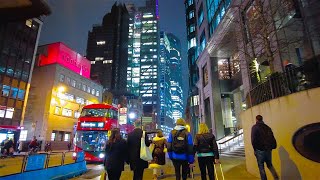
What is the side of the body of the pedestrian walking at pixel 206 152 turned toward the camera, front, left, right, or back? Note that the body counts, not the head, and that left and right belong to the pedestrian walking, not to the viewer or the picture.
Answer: back

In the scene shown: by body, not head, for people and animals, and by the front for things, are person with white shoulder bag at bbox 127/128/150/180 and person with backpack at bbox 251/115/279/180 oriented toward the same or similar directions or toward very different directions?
same or similar directions

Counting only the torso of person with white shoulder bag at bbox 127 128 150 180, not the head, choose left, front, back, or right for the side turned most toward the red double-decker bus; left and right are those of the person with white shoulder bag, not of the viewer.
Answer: front

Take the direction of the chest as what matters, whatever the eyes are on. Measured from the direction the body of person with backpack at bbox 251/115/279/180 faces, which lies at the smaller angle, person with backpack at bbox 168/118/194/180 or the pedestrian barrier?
the pedestrian barrier

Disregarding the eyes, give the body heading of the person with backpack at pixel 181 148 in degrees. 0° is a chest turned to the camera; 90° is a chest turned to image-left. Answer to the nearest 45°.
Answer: approximately 180°

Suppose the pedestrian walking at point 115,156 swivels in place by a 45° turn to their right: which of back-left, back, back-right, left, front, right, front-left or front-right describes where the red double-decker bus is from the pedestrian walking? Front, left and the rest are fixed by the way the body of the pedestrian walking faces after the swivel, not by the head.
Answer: front-left

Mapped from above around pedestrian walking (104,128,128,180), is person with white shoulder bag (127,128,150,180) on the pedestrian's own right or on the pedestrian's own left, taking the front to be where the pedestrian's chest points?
on the pedestrian's own right

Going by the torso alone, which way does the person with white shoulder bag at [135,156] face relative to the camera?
away from the camera

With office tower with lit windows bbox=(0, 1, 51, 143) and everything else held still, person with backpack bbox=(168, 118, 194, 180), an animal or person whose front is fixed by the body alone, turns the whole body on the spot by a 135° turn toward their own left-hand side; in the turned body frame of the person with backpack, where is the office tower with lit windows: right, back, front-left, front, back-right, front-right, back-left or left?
right

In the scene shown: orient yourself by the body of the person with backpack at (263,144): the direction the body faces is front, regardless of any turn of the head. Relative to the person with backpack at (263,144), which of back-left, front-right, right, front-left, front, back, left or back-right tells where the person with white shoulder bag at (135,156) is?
left

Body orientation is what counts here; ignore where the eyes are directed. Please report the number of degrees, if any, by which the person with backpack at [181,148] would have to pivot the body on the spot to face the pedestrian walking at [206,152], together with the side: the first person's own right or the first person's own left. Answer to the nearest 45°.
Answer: approximately 45° to the first person's own right

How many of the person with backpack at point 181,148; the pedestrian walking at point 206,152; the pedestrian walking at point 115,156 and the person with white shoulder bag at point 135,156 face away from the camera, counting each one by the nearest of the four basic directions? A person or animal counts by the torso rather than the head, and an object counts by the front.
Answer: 4

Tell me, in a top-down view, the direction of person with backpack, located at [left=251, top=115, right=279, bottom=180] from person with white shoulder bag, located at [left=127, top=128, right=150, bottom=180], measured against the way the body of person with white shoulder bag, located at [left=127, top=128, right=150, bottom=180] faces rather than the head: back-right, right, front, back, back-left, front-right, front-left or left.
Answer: right

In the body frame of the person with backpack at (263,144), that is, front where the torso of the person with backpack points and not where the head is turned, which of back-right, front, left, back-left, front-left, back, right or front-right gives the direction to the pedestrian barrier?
front-left

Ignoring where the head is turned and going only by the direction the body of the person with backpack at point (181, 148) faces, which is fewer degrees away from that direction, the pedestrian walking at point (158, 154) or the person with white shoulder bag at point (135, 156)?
the pedestrian walking

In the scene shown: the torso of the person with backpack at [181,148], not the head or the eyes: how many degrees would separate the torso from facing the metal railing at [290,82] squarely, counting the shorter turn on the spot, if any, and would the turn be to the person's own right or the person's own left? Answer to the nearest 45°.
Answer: approximately 45° to the person's own right

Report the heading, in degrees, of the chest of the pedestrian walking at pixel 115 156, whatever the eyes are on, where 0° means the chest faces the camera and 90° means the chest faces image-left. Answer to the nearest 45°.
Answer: approximately 180°
